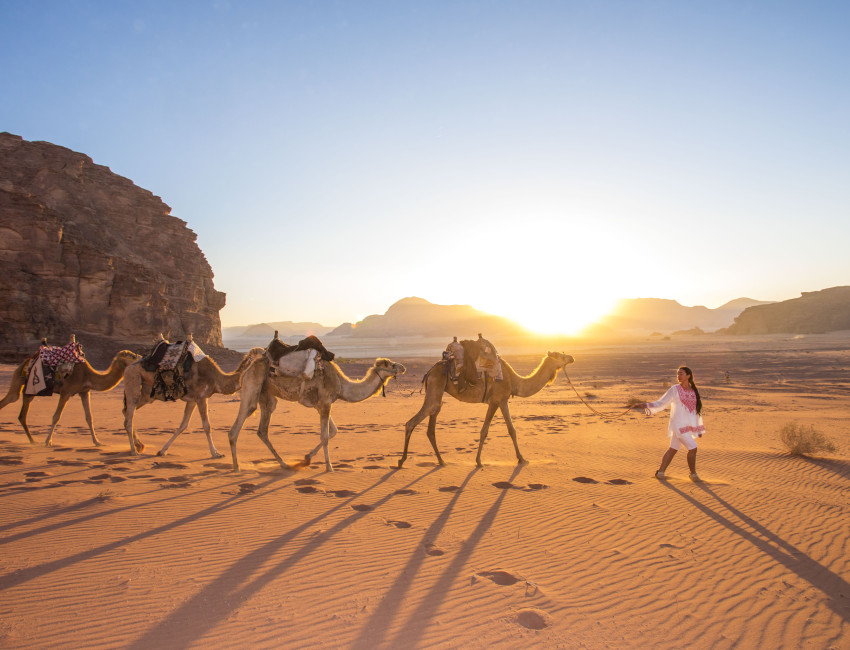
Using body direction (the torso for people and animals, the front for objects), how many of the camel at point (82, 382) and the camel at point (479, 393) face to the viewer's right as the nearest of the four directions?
2

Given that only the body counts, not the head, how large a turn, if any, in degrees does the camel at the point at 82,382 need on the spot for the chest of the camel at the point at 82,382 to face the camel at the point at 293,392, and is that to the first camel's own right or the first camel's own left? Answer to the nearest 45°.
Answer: approximately 45° to the first camel's own right

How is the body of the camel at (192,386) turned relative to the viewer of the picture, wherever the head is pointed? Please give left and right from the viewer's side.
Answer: facing to the right of the viewer

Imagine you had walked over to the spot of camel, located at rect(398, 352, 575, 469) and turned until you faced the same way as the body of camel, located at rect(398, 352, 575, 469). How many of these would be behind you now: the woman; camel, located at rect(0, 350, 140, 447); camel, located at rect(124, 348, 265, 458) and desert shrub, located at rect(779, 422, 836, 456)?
2

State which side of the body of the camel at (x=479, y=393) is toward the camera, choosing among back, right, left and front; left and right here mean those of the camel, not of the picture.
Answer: right

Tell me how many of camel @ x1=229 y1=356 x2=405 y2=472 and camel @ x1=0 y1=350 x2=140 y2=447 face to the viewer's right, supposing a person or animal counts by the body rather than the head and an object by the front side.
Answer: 2

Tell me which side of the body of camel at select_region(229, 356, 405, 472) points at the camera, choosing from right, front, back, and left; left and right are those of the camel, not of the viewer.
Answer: right

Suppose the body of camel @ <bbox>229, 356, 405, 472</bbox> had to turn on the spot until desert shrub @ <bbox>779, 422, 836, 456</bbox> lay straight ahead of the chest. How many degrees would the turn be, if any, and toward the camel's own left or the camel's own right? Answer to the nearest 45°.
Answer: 0° — it already faces it

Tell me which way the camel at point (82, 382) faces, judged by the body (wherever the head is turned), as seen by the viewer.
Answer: to the viewer's right

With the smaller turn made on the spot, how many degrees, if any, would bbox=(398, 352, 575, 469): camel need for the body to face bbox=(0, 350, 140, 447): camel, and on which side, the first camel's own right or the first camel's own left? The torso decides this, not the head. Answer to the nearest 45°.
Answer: approximately 180°

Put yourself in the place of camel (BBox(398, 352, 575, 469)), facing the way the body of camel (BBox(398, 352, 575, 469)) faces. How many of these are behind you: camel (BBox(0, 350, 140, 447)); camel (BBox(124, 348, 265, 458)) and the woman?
2
